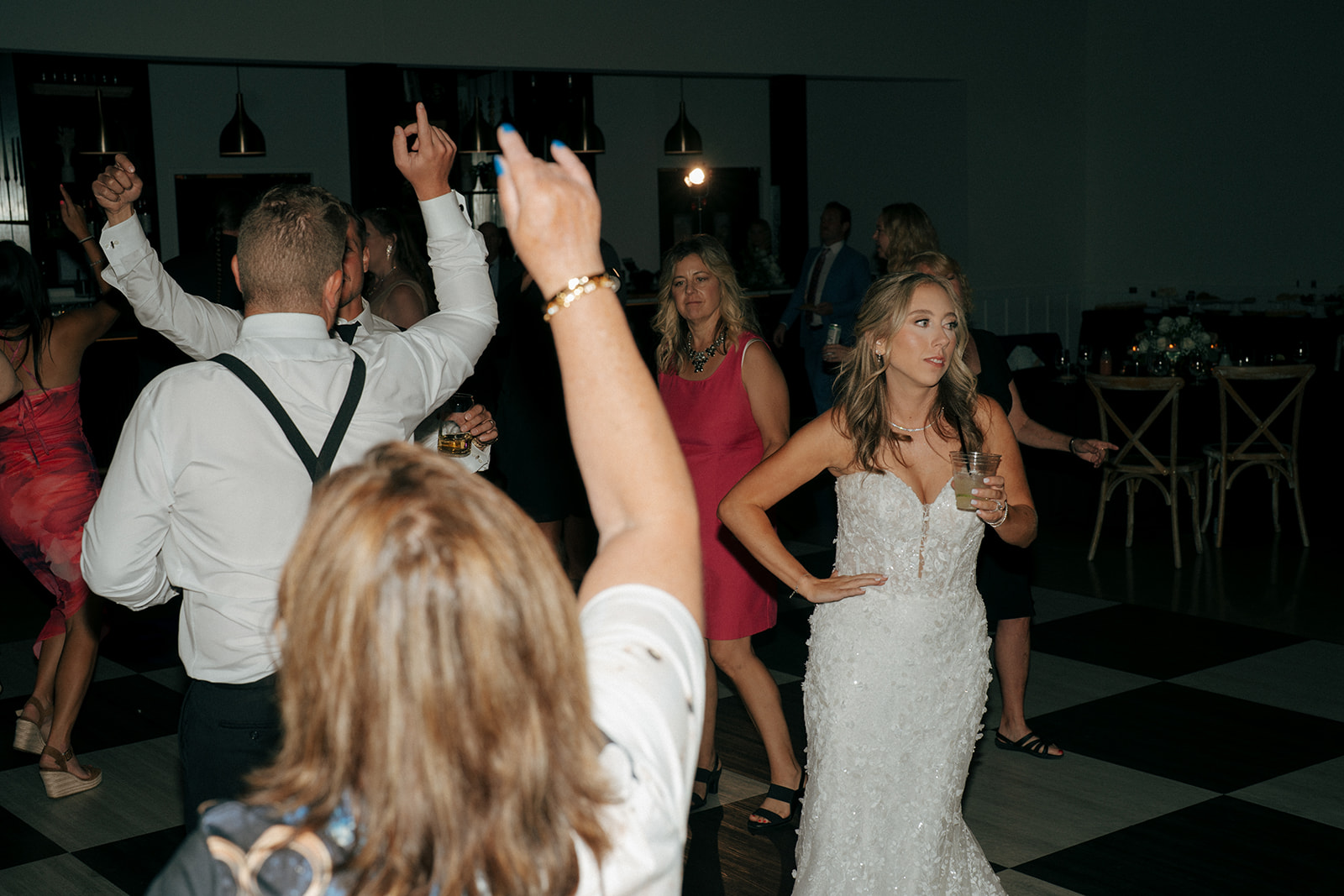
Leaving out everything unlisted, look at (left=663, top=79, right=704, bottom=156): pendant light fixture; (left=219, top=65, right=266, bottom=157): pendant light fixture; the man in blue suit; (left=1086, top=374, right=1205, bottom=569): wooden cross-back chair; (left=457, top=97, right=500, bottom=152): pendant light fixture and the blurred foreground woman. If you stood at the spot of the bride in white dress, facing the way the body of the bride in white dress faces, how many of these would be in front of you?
1

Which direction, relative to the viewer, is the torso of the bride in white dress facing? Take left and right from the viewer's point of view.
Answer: facing the viewer

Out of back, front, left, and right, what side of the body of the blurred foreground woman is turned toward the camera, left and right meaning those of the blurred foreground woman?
back

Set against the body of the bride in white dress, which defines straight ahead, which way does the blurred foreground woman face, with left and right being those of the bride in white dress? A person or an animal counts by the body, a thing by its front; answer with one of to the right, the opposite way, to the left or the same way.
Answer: the opposite way

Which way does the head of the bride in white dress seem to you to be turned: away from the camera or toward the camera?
toward the camera

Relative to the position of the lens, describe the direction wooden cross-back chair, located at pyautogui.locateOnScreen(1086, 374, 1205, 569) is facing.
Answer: facing away from the viewer and to the right of the viewer

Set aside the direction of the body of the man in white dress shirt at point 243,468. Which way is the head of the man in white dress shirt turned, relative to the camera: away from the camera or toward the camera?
away from the camera

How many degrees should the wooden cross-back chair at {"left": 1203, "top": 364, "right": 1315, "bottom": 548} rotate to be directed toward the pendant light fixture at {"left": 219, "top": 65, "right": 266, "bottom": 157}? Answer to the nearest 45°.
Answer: approximately 90° to its left

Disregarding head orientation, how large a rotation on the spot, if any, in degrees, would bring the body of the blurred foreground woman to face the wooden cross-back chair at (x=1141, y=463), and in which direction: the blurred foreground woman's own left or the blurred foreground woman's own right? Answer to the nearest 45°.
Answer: approximately 45° to the blurred foreground woman's own right

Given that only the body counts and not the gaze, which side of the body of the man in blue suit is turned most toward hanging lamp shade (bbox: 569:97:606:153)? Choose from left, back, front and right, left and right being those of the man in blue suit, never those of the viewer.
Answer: right

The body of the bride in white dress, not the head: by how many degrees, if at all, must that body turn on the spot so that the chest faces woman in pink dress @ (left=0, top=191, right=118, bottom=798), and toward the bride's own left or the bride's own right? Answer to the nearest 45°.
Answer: approximately 90° to the bride's own right

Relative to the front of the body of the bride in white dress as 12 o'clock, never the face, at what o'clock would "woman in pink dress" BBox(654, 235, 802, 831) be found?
The woman in pink dress is roughly at 5 o'clock from the bride in white dress.

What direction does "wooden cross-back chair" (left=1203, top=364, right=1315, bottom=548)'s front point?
away from the camera

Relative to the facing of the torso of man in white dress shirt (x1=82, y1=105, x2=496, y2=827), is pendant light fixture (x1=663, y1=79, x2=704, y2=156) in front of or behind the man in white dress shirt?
in front

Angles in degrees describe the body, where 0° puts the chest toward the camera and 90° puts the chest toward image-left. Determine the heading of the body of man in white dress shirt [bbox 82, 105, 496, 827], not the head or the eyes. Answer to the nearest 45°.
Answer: approximately 180°
